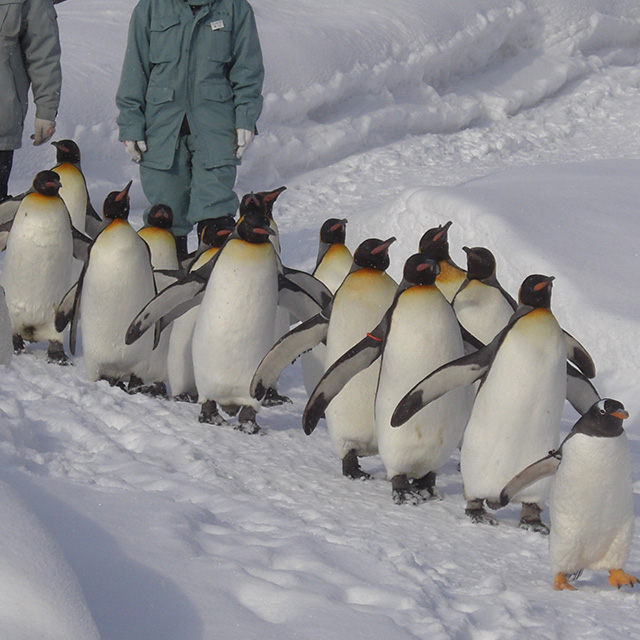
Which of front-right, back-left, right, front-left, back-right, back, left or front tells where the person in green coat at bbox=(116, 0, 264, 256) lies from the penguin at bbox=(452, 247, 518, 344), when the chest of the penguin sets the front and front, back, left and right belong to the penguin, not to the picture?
right

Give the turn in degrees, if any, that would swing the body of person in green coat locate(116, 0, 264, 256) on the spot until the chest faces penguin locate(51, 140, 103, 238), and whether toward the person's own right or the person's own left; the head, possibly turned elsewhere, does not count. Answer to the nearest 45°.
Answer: approximately 45° to the person's own right

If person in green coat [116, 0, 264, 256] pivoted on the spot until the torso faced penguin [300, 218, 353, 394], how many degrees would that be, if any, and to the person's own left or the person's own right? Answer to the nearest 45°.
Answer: approximately 45° to the person's own left

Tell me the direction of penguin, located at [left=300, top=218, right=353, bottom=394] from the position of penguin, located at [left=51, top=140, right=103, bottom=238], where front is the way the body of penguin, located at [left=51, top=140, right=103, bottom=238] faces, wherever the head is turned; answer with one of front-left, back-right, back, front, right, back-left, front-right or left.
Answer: left

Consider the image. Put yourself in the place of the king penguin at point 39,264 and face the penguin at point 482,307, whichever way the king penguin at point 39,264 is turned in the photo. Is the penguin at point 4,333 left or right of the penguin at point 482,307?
right

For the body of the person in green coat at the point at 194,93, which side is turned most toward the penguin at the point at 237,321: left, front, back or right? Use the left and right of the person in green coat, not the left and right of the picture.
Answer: front
